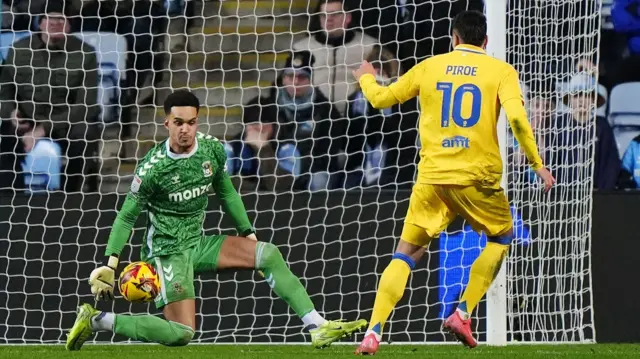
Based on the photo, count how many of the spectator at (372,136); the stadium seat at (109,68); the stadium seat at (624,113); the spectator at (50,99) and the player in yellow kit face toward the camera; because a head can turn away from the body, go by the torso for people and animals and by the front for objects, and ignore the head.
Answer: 4

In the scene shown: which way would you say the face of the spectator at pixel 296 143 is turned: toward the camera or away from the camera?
toward the camera

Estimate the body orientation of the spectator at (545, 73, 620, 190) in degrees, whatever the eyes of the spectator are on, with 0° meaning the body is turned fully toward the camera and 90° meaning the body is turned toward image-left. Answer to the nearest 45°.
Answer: approximately 0°

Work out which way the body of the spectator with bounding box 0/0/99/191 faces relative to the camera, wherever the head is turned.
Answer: toward the camera

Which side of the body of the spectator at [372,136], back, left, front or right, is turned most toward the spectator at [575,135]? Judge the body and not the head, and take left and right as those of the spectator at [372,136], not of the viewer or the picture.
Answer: left

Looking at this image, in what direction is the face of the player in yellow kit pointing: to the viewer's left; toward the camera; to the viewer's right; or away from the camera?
away from the camera

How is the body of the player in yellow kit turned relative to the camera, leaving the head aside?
away from the camera

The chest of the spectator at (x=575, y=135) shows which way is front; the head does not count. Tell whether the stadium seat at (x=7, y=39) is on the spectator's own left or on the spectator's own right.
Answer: on the spectator's own right

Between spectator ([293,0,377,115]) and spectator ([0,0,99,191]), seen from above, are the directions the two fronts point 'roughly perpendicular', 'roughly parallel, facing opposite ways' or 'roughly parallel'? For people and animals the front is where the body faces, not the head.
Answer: roughly parallel

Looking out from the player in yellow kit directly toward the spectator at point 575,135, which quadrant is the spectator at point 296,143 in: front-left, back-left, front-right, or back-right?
front-left

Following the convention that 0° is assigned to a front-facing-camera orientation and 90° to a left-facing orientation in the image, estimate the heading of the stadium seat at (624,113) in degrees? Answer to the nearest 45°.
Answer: approximately 0°

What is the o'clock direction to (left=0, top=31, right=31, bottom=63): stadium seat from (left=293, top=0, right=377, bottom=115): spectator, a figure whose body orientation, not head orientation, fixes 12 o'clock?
The stadium seat is roughly at 3 o'clock from the spectator.

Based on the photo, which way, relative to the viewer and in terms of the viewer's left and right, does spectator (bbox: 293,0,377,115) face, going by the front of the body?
facing the viewer

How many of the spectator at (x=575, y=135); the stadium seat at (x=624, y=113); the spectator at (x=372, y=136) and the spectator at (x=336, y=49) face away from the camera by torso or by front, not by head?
0

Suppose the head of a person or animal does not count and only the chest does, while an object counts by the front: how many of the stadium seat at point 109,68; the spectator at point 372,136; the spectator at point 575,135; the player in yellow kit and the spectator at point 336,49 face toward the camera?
4
